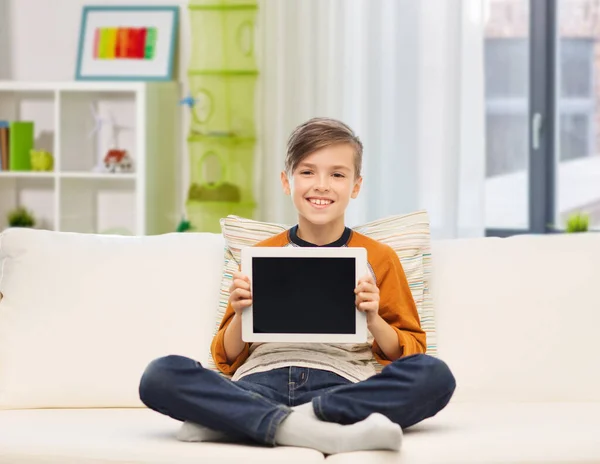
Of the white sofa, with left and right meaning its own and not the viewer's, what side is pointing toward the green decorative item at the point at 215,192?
back

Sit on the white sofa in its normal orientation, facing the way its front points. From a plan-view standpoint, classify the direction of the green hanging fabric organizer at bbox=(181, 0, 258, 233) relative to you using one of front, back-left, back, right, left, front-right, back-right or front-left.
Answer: back

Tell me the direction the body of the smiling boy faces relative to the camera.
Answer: toward the camera

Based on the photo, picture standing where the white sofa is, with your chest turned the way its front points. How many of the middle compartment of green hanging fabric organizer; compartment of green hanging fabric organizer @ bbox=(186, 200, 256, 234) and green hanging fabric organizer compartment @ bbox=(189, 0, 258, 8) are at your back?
3

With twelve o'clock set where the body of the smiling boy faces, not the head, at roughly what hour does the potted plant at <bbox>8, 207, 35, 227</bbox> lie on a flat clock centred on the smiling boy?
The potted plant is roughly at 5 o'clock from the smiling boy.

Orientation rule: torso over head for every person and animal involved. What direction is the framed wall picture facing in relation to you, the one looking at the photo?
facing the viewer

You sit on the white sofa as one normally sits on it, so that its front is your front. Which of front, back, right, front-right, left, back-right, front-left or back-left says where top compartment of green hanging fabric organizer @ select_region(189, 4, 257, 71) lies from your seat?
back
